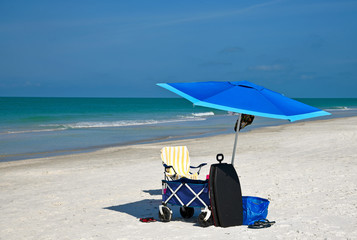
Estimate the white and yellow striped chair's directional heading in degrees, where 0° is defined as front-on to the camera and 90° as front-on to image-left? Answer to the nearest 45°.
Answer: approximately 315°

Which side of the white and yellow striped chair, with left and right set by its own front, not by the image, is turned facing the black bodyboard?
front

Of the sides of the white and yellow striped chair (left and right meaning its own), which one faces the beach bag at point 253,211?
front

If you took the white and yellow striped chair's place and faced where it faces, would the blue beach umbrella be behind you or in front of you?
in front
